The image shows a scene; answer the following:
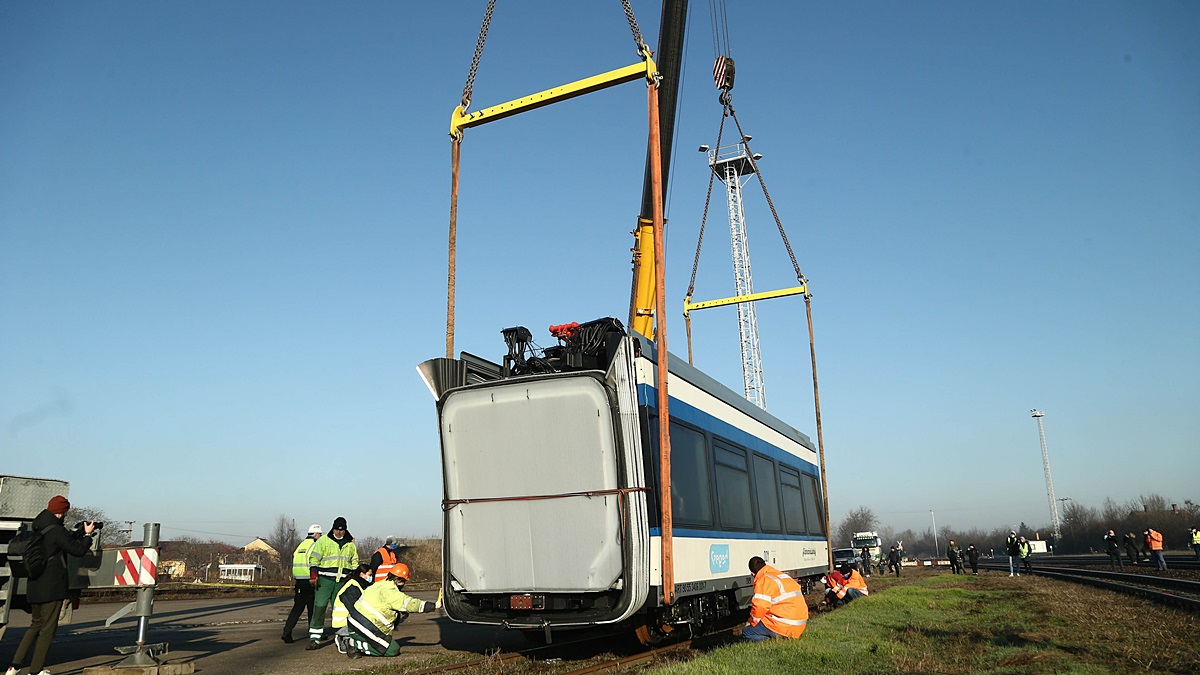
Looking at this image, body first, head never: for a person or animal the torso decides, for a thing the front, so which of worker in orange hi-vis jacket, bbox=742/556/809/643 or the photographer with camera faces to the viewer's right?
the photographer with camera

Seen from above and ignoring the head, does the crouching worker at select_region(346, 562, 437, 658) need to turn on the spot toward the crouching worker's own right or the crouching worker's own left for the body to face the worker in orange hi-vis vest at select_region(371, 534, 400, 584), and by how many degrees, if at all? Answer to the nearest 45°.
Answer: approximately 90° to the crouching worker's own left

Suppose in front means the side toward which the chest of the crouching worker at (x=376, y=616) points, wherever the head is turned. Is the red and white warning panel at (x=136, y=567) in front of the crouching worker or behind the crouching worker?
behind

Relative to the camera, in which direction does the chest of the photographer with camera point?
to the viewer's right

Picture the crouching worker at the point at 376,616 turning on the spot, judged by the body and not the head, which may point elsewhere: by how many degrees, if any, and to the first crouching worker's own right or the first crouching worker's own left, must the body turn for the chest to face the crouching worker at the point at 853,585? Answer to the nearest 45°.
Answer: approximately 45° to the first crouching worker's own left

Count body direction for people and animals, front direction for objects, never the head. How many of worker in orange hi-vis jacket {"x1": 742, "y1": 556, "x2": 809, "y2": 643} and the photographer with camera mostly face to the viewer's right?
1

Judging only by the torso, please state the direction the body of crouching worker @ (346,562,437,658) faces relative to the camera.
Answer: to the viewer's right

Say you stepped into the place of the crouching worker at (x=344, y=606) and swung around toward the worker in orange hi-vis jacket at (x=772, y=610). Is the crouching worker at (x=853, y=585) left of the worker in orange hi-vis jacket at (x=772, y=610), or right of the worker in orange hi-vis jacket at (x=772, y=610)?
left

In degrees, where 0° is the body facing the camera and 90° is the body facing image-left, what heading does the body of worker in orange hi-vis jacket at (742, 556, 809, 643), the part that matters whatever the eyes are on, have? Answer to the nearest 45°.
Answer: approximately 135°

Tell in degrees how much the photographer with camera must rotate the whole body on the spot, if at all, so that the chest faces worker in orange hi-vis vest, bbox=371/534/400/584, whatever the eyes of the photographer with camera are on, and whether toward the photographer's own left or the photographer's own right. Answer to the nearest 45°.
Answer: approximately 45° to the photographer's own left

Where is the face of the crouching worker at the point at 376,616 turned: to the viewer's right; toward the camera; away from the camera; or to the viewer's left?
to the viewer's right

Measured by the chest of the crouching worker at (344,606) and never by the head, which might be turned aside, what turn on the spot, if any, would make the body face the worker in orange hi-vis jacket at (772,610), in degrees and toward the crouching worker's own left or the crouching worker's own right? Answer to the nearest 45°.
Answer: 0° — they already face them

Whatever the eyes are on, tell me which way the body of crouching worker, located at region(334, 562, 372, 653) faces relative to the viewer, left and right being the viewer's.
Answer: facing to the right of the viewer
